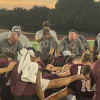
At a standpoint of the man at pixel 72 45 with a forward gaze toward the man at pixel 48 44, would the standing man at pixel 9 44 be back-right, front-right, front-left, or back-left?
front-left

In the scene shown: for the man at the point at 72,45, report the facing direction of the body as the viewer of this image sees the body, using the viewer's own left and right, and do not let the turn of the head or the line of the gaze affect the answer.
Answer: facing the viewer

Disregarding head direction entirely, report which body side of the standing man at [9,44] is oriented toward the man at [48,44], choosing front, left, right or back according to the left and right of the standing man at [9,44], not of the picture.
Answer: left

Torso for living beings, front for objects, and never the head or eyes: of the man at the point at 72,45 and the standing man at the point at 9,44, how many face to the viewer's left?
0
